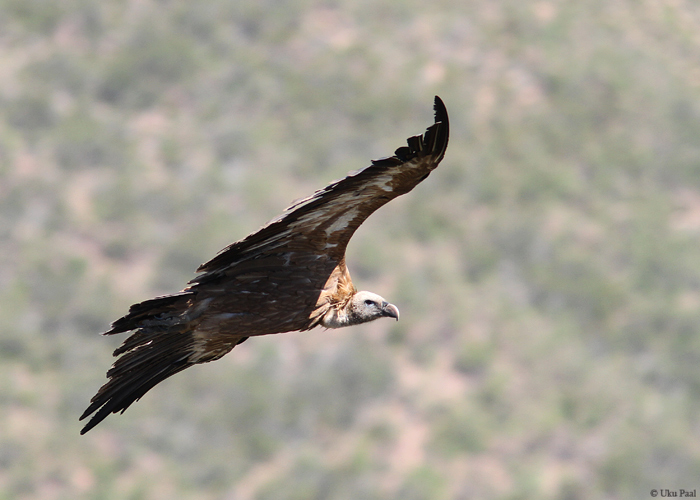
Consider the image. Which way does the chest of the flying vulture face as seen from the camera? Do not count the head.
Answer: to the viewer's right
